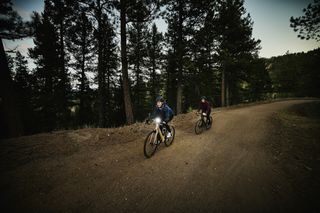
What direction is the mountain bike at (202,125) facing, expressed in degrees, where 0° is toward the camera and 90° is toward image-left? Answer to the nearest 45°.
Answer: approximately 45°

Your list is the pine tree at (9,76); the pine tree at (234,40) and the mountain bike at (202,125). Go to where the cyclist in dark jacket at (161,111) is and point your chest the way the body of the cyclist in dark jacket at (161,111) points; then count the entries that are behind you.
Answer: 2

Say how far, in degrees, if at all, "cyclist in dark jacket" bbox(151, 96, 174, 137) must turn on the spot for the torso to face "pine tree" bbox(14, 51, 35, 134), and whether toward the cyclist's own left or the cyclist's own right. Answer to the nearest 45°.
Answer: approximately 90° to the cyclist's own right

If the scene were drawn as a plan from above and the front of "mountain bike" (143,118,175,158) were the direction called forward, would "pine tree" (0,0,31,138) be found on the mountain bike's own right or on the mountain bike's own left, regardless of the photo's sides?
on the mountain bike's own right

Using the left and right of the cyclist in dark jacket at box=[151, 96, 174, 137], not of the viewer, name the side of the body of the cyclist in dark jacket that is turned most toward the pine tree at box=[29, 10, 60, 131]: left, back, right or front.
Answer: right

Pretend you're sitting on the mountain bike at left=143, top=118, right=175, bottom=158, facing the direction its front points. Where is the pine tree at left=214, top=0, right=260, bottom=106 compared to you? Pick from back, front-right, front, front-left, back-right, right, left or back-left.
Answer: back

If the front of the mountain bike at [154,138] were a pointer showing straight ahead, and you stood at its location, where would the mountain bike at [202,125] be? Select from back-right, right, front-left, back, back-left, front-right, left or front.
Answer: back

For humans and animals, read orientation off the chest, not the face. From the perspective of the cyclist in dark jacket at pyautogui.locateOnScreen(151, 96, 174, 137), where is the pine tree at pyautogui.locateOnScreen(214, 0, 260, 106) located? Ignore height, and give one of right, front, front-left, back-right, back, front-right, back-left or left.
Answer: back

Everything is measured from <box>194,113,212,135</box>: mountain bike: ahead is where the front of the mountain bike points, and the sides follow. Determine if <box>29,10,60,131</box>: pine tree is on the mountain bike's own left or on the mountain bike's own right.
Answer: on the mountain bike's own right

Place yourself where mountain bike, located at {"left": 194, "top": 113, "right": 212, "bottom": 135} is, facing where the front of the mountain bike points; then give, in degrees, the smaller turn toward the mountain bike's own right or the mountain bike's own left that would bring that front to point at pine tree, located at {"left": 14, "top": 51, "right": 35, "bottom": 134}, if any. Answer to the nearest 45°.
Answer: approximately 45° to the mountain bike's own right
